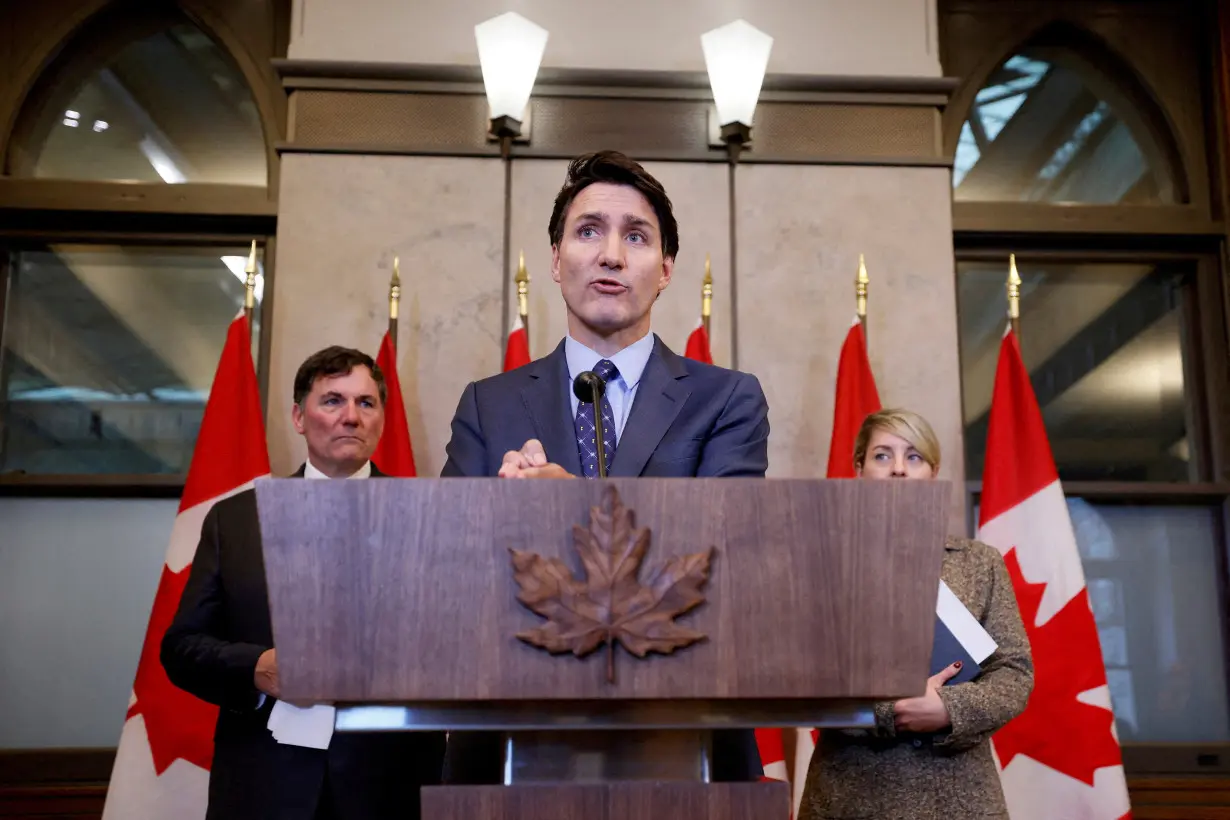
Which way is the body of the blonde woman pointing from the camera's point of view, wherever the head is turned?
toward the camera

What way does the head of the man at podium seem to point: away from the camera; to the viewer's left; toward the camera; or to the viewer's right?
toward the camera

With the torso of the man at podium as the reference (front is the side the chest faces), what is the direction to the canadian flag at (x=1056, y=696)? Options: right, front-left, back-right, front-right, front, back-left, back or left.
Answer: back-left

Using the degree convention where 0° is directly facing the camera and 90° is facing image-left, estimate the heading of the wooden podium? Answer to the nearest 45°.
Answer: approximately 0°

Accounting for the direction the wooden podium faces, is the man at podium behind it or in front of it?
behind

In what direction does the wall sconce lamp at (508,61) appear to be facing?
toward the camera

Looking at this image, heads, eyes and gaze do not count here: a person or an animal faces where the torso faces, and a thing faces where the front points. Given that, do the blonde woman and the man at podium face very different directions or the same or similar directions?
same or similar directions

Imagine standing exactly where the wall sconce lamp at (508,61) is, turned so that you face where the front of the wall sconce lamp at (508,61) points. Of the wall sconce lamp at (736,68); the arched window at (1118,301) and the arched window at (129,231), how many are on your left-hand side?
2

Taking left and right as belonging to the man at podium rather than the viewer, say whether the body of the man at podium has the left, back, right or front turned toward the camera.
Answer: front

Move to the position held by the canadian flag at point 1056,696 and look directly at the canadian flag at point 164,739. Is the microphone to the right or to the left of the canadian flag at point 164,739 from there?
left

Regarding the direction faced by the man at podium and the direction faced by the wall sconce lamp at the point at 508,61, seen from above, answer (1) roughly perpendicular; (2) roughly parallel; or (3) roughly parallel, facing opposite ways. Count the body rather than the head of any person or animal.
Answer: roughly parallel

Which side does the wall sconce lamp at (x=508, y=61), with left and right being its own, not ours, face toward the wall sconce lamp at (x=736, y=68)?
left

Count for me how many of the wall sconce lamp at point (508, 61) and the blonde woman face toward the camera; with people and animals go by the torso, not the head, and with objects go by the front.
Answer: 2

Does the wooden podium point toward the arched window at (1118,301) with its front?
no

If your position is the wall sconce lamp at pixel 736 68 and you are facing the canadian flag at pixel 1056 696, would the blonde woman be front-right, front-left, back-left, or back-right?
front-right
